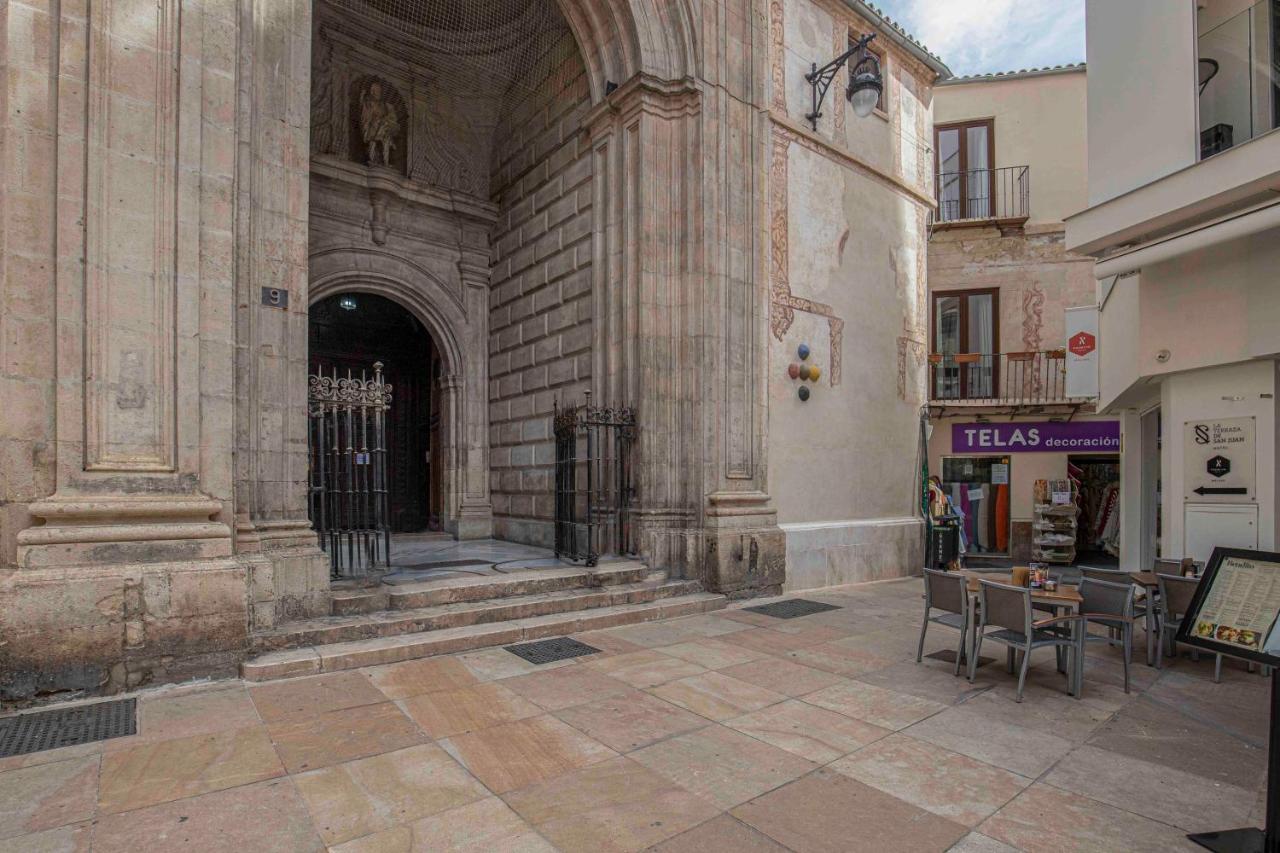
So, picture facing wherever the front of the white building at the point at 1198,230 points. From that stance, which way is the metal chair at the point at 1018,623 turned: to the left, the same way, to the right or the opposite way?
the opposite way

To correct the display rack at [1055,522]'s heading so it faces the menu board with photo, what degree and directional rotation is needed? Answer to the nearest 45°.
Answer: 0° — it already faces it

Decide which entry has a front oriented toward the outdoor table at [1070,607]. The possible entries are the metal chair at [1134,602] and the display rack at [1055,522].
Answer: the display rack

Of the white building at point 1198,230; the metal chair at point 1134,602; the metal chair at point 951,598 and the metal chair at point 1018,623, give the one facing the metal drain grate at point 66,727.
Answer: the white building

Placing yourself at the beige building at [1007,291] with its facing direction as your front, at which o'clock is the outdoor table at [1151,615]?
The outdoor table is roughly at 12 o'clock from the beige building.

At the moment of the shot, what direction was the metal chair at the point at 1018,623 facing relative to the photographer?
facing away from the viewer and to the right of the viewer

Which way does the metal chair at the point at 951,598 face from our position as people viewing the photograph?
facing away from the viewer and to the right of the viewer

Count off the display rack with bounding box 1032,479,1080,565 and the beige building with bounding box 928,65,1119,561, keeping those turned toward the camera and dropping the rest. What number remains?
2

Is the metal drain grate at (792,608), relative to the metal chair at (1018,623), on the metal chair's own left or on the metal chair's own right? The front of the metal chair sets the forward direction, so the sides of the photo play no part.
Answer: on the metal chair's own left
